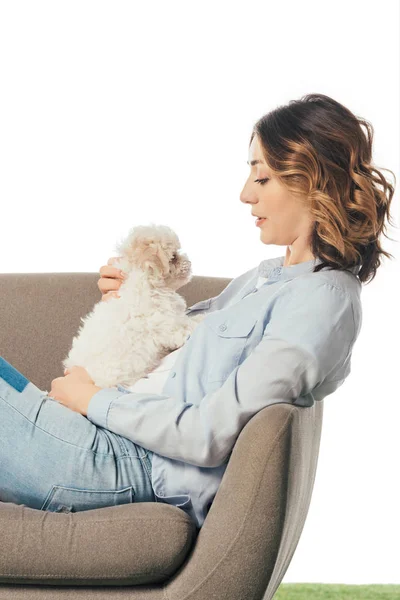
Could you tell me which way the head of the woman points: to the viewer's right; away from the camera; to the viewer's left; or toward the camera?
to the viewer's left

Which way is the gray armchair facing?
toward the camera

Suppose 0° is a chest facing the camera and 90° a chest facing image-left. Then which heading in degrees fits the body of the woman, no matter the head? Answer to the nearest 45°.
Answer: approximately 90°
